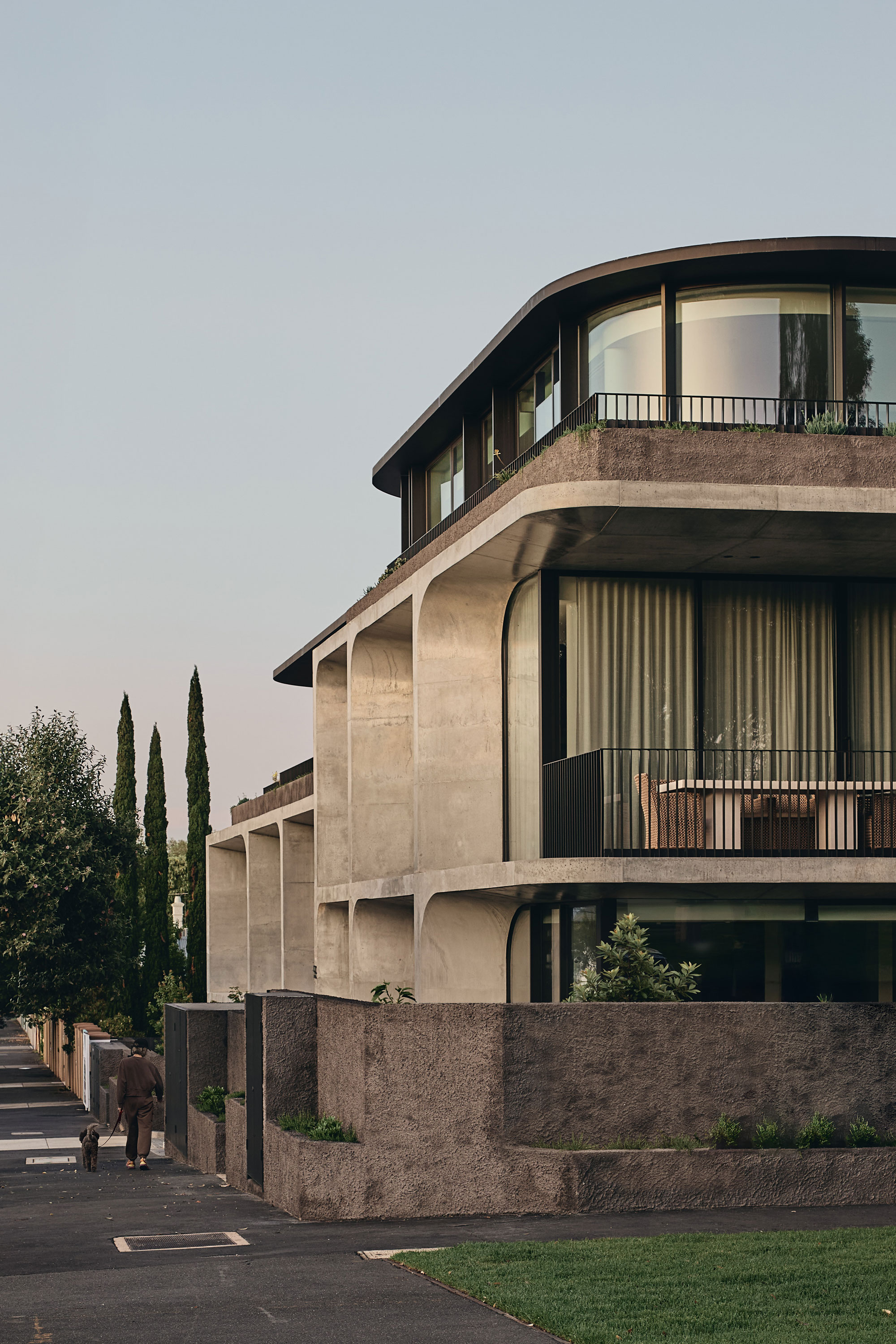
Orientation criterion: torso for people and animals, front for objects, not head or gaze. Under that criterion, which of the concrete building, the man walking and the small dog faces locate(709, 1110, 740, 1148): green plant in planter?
the concrete building
